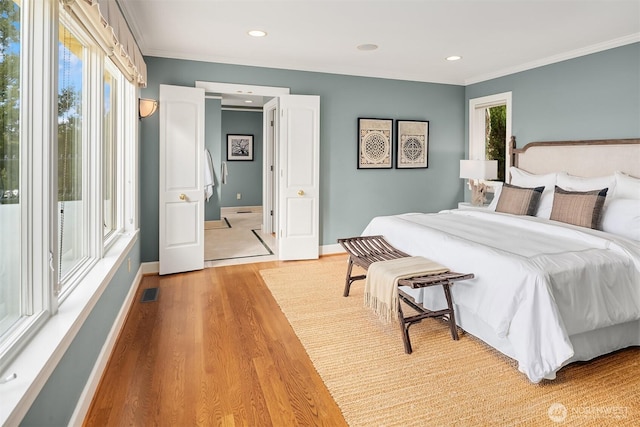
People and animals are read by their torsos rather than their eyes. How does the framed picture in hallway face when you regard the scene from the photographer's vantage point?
facing the viewer

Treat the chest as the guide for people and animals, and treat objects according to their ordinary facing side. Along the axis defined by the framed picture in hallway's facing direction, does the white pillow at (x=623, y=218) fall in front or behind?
in front

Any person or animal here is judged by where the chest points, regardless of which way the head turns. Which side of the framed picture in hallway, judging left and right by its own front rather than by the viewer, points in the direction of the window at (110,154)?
front

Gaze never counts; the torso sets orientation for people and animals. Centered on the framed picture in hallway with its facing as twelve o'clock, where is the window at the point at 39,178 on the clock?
The window is roughly at 12 o'clock from the framed picture in hallway.

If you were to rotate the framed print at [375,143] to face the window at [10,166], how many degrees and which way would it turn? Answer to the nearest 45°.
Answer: approximately 45° to its right

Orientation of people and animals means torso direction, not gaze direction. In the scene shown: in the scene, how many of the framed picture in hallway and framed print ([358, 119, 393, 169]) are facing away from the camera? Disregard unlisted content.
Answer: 0

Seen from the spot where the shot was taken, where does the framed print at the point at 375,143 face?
facing the viewer and to the right of the viewer

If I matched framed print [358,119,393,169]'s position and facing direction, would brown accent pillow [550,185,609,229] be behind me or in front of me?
in front

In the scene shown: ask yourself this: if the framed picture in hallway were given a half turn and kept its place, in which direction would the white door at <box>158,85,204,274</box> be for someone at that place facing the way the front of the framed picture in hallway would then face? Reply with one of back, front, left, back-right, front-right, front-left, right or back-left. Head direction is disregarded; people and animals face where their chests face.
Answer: back

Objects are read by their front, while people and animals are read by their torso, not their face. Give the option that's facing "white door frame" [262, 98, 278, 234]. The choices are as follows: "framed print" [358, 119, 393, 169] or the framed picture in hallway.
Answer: the framed picture in hallway

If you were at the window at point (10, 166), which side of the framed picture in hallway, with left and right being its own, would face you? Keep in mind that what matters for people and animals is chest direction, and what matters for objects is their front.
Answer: front

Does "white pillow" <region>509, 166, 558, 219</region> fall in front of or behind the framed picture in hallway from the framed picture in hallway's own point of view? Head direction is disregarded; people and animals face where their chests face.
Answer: in front

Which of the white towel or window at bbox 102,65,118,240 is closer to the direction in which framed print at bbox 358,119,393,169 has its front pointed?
the window

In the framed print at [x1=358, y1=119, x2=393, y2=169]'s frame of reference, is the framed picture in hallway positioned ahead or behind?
behind
